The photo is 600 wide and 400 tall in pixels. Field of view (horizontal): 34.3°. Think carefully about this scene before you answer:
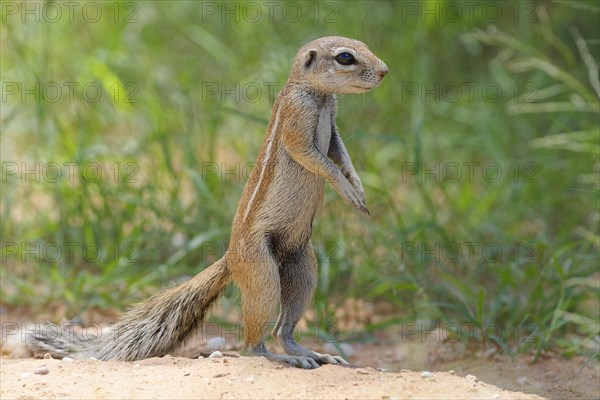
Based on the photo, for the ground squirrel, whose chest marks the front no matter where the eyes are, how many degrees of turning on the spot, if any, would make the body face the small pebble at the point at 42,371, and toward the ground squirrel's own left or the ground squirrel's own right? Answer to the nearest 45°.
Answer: approximately 180°

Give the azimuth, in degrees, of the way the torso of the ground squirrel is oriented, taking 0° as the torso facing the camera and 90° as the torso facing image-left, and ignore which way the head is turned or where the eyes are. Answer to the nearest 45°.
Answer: approximately 270°

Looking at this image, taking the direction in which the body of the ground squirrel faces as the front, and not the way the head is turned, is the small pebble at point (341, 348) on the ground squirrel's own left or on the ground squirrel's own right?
on the ground squirrel's own left
